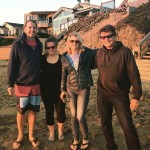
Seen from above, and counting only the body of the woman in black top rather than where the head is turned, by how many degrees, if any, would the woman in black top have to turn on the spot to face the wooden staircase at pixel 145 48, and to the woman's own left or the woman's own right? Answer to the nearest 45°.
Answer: approximately 135° to the woman's own left

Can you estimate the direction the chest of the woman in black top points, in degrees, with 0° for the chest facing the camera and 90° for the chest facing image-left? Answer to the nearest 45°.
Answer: approximately 0°

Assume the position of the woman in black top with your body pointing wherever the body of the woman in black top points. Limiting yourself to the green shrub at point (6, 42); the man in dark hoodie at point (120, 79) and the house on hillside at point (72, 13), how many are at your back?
2

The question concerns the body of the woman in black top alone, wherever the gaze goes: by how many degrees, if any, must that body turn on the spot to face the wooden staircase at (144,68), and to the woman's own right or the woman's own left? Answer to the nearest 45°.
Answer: approximately 135° to the woman's own left

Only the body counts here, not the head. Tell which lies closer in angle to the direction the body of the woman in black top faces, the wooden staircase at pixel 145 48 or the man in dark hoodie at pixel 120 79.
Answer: the man in dark hoodie

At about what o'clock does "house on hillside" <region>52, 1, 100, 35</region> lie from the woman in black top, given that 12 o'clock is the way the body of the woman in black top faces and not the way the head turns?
The house on hillside is roughly at 6 o'clock from the woman in black top.

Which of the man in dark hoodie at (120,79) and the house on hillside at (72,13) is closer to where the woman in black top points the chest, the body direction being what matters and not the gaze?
the man in dark hoodie
